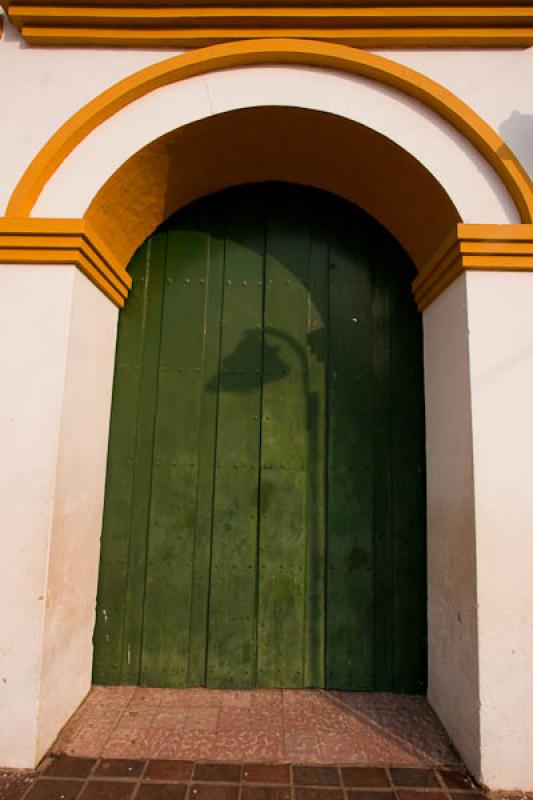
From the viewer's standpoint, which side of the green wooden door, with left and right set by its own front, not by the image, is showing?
front
